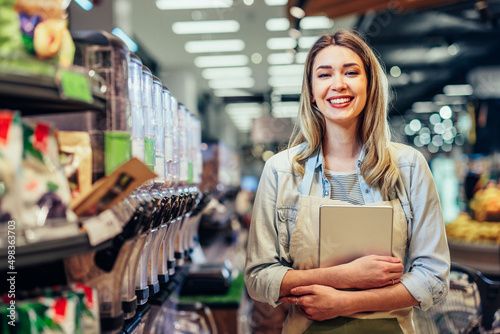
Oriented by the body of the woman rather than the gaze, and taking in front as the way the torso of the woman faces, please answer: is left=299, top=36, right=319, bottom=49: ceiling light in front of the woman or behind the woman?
behind

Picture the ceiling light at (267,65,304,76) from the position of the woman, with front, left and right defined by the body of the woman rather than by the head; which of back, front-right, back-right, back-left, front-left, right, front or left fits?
back

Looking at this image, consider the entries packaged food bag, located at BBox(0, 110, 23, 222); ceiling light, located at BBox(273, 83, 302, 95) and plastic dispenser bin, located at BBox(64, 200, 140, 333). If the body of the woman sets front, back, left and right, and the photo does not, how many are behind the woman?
1

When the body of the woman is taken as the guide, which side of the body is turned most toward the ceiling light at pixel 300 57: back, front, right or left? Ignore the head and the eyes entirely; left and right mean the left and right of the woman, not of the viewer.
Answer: back

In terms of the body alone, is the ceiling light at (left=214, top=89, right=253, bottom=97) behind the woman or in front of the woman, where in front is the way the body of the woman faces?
behind

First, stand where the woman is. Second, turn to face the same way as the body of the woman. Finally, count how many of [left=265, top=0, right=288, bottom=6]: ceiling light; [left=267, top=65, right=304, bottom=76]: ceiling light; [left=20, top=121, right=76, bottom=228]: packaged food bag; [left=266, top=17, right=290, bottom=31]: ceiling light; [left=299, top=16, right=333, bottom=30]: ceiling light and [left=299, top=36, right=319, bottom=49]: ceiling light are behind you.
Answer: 5

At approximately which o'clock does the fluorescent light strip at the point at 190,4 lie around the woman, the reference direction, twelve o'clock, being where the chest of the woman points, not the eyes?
The fluorescent light strip is roughly at 5 o'clock from the woman.

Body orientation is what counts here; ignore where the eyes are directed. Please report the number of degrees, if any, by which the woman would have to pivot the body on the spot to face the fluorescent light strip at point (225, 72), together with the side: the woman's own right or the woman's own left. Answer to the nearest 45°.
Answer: approximately 180°

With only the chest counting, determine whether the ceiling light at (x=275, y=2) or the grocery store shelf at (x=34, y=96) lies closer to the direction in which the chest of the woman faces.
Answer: the grocery store shelf

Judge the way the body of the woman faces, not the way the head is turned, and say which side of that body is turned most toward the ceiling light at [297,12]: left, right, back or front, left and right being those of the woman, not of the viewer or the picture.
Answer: back

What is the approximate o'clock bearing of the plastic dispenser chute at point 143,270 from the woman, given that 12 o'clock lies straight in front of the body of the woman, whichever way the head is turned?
The plastic dispenser chute is roughly at 2 o'clock from the woman.

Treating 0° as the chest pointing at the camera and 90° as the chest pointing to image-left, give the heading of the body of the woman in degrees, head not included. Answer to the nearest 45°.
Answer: approximately 0°

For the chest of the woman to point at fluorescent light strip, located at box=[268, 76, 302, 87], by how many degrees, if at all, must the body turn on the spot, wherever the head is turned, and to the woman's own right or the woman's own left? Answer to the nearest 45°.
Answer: approximately 180°

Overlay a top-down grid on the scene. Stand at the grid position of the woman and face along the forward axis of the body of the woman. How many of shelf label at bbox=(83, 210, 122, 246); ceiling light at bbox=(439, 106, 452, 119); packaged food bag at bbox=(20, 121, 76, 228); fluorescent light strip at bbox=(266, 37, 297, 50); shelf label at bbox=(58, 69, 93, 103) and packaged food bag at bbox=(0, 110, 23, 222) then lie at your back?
2

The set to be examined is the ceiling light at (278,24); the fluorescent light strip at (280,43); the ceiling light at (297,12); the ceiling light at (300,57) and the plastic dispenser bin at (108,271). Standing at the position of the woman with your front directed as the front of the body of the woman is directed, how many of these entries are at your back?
4

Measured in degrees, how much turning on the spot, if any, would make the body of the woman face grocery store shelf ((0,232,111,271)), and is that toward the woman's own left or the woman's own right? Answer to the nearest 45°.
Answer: approximately 45° to the woman's own right

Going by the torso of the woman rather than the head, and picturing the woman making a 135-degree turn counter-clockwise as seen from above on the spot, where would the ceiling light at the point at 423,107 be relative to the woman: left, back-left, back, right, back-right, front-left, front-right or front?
front-left

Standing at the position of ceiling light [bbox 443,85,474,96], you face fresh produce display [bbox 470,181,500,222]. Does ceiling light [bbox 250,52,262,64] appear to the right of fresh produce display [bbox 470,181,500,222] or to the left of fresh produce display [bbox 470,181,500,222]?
right
